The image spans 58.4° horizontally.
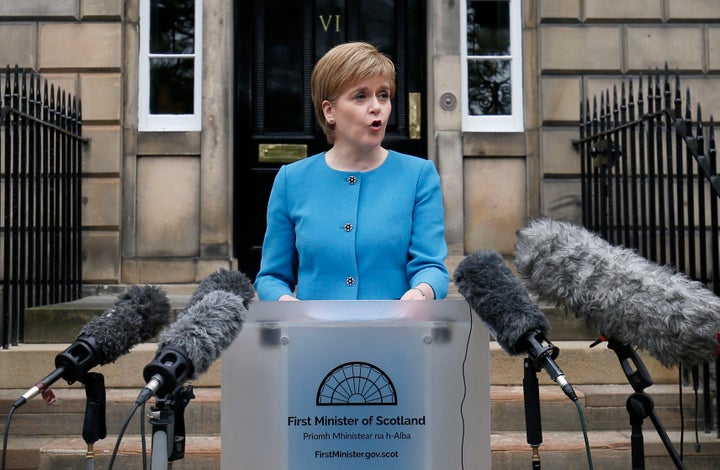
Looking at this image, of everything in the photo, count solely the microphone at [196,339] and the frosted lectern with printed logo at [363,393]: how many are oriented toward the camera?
1

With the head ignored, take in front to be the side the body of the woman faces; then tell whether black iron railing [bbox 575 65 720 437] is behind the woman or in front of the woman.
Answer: behind

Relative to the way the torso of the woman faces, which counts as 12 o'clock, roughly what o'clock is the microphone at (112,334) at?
The microphone is roughly at 2 o'clock from the woman.

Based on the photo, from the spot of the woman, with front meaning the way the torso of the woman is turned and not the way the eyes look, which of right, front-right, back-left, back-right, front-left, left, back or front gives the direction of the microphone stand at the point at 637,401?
left

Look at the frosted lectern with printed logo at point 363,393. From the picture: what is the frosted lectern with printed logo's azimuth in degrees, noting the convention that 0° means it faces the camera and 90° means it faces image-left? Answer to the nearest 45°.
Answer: approximately 0°

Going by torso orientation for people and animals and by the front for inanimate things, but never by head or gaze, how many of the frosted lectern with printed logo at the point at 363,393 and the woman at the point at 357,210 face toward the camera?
2

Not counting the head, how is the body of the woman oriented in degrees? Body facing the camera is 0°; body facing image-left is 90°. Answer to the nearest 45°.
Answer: approximately 0°

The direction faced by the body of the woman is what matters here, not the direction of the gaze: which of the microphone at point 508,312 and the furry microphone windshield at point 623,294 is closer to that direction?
the microphone

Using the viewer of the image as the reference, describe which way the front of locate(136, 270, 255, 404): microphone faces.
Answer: facing away from the viewer and to the right of the viewer

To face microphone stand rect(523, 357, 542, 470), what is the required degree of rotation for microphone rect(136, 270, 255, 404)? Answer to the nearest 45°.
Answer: approximately 45° to its right
